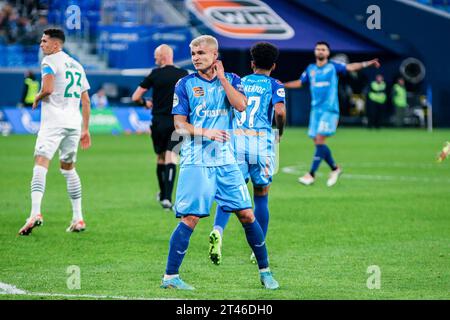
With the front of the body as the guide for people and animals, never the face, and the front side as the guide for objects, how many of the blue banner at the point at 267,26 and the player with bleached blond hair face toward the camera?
2

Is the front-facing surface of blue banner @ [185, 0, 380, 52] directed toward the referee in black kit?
yes

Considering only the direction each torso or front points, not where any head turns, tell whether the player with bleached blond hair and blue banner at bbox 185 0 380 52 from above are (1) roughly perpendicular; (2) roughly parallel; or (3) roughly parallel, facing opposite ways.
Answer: roughly parallel

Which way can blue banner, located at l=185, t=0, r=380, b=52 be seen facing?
toward the camera

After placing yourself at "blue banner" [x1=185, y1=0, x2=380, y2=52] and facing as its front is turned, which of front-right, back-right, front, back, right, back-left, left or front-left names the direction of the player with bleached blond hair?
front

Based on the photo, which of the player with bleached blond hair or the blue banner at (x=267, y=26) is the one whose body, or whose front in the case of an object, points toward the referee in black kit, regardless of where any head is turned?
the blue banner

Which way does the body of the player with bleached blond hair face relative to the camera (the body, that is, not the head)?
toward the camera

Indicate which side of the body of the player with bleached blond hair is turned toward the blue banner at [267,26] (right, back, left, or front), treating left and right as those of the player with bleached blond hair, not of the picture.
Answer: back

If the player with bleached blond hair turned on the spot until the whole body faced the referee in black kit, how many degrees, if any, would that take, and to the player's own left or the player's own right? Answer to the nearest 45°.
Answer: approximately 180°
